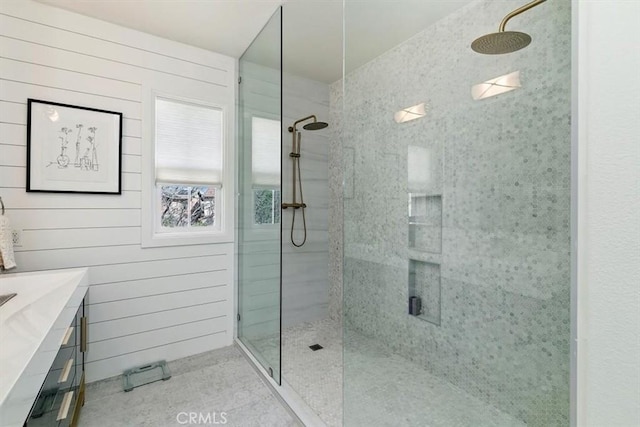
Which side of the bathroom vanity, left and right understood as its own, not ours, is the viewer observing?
right

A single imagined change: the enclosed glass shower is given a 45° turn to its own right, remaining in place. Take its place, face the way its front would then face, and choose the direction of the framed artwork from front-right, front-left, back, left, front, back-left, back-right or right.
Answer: front

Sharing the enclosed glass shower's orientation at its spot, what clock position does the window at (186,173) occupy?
The window is roughly at 2 o'clock from the enclosed glass shower.

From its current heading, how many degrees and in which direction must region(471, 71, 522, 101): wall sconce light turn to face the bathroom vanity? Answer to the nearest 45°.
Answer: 0° — it already faces it

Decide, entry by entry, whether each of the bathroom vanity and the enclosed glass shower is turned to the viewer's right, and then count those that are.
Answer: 1

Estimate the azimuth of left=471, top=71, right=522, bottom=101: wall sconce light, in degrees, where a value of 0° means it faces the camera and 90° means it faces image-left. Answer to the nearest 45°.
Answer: approximately 45°

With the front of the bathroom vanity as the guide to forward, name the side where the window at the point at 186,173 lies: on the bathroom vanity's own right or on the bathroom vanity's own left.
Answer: on the bathroom vanity's own left

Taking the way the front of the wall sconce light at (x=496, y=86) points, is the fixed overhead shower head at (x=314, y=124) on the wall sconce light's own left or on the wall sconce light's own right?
on the wall sconce light's own right

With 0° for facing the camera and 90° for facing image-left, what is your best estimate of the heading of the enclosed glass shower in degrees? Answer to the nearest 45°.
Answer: approximately 45°
